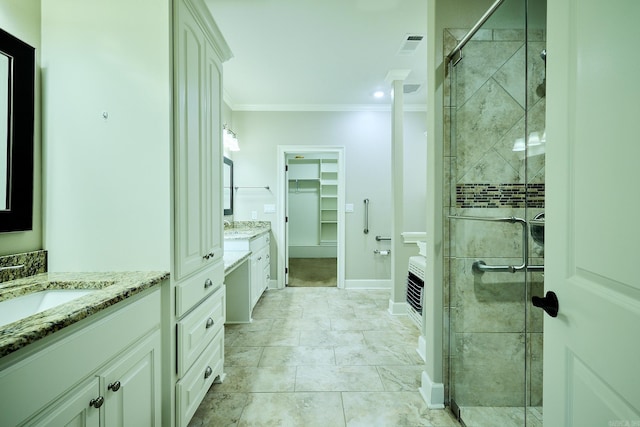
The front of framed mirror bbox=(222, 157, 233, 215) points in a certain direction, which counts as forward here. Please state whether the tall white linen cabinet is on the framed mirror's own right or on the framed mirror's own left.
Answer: on the framed mirror's own right

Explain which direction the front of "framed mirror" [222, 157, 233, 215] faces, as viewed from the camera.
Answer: facing to the right of the viewer

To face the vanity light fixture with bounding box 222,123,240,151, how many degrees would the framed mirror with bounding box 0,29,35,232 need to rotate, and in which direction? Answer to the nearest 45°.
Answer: approximately 90° to its left

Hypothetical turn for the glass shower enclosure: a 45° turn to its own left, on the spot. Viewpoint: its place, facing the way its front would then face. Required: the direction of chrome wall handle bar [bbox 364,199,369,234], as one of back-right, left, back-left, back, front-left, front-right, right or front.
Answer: back-right

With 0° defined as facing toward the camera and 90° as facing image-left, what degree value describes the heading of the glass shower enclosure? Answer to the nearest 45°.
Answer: approximately 45°

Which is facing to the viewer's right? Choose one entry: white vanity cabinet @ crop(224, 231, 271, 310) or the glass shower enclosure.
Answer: the white vanity cabinet

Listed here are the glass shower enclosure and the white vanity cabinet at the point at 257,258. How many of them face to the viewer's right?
1

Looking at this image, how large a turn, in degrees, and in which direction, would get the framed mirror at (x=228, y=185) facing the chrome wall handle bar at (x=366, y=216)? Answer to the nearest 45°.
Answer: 0° — it already faces it

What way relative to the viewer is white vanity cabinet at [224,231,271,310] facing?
to the viewer's right

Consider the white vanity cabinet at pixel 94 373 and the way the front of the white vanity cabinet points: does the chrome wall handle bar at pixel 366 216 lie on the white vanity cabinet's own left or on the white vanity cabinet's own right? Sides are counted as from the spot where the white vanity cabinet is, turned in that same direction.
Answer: on the white vanity cabinet's own left
